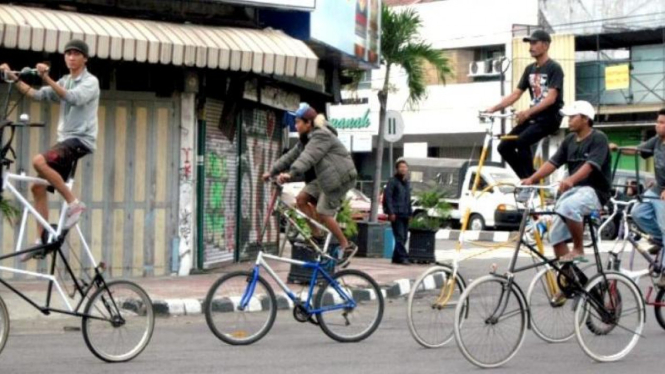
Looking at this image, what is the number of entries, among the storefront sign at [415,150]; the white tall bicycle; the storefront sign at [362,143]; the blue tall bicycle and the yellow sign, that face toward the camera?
3

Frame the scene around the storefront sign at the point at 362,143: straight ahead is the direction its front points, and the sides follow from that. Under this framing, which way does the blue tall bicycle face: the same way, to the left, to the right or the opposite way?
to the right

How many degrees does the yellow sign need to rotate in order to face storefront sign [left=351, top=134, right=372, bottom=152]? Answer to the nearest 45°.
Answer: approximately 90° to its right

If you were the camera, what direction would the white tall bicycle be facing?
facing to the left of the viewer

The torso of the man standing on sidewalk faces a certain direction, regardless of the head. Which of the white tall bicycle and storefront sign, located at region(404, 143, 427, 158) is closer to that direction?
the white tall bicycle

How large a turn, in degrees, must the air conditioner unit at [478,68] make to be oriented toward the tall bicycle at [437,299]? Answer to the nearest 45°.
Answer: approximately 45° to its left

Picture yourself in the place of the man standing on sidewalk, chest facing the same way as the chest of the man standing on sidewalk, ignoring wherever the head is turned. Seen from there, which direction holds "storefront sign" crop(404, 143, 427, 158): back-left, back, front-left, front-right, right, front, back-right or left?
back-left

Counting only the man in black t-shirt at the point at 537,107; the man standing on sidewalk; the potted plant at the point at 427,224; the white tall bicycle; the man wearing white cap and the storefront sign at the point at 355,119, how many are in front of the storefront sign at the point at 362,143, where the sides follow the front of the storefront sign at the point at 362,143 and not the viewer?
5

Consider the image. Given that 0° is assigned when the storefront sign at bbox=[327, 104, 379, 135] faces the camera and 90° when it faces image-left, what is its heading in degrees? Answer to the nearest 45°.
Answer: approximately 0°

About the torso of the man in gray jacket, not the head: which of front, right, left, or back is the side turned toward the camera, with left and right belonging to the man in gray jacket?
left

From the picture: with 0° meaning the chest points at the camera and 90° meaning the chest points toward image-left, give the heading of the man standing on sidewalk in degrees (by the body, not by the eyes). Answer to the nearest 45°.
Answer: approximately 315°
